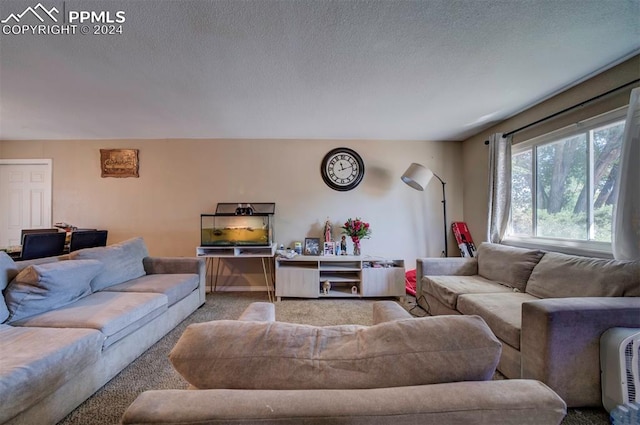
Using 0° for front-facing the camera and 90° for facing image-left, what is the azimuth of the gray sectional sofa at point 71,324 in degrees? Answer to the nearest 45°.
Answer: approximately 315°

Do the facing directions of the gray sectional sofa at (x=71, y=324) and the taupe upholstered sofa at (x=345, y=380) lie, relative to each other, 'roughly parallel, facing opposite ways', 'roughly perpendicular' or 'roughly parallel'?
roughly perpendicular

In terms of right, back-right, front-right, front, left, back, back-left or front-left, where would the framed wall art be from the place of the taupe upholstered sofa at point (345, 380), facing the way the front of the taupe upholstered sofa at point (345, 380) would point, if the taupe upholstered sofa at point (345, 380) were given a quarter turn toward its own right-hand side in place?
back-left

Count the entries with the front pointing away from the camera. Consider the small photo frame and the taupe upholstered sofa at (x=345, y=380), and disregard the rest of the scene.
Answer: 1

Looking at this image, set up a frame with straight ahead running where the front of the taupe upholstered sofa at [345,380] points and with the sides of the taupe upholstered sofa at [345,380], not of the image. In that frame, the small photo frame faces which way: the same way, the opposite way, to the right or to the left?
the opposite way

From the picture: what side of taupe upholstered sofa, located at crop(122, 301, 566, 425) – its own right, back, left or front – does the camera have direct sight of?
back

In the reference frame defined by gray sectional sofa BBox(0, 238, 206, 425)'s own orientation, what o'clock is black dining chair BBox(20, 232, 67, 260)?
The black dining chair is roughly at 7 o'clock from the gray sectional sofa.

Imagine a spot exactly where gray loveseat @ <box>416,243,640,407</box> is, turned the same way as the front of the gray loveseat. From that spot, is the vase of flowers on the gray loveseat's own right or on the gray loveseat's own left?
on the gray loveseat's own right

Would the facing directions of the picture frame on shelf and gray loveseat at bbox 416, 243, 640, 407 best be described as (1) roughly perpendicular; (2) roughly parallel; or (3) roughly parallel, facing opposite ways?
roughly perpendicular

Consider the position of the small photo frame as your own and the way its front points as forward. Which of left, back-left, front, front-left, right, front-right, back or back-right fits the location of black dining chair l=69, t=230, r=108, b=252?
right

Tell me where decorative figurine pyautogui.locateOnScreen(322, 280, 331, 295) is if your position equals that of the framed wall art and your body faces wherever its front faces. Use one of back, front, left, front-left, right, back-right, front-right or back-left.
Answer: front-left
